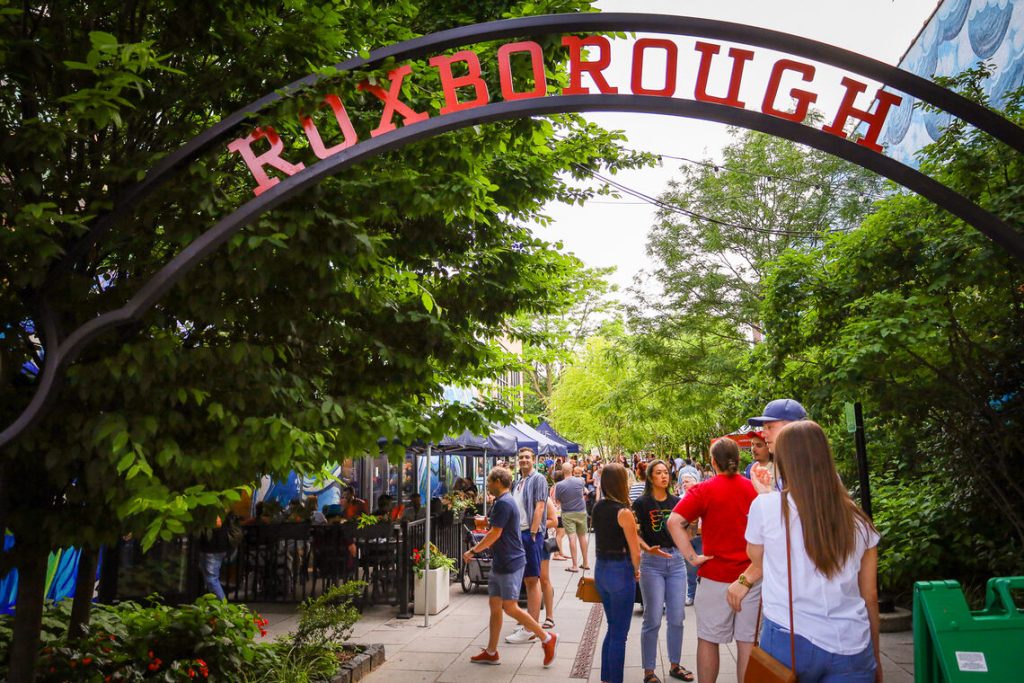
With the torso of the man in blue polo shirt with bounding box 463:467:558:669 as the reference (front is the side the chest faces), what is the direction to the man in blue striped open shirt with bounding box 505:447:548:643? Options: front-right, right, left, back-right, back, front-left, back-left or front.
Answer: right

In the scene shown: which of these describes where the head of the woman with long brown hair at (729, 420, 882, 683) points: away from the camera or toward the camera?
away from the camera

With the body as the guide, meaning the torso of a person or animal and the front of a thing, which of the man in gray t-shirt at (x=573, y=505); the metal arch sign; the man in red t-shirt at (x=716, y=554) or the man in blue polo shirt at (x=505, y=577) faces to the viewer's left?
the man in blue polo shirt

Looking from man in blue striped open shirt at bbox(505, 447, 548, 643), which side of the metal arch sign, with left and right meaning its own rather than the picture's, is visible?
back

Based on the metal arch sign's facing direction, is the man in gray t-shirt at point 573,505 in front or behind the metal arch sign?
behind

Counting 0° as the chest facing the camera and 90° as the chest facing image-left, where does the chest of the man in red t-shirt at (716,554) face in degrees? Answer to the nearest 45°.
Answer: approximately 180°

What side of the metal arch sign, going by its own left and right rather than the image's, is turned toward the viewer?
front

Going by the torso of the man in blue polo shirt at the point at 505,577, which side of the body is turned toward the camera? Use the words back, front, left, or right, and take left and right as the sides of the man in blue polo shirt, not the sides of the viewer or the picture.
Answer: left

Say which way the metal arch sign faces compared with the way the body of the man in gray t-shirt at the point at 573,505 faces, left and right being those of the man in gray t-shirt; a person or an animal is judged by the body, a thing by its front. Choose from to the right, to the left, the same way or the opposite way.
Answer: the opposite way

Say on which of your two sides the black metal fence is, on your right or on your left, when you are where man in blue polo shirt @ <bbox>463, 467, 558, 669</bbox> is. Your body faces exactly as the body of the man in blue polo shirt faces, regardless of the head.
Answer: on your right

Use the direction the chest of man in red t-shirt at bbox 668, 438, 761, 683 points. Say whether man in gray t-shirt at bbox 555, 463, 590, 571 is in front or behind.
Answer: in front

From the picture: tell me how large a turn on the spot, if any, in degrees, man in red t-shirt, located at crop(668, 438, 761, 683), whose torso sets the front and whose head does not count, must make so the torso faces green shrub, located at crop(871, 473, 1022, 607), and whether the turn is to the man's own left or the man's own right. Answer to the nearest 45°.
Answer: approximately 45° to the man's own right
